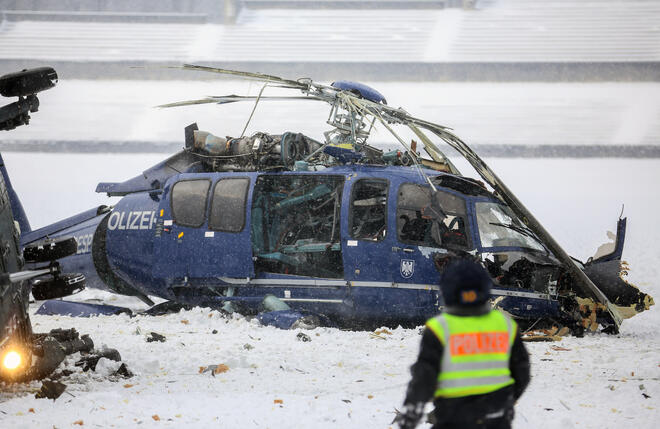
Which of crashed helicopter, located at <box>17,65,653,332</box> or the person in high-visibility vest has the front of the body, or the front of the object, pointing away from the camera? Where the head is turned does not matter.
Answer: the person in high-visibility vest

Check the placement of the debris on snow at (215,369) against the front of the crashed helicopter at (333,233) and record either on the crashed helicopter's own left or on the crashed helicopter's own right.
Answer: on the crashed helicopter's own right

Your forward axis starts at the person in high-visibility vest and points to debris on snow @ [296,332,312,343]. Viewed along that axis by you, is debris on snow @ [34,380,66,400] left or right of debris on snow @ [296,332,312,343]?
left

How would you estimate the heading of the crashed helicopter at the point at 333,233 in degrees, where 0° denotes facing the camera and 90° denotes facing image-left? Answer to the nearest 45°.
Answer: approximately 270°

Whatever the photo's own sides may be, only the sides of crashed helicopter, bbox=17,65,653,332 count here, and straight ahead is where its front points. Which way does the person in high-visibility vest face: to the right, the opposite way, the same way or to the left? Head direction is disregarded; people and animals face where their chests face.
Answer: to the left

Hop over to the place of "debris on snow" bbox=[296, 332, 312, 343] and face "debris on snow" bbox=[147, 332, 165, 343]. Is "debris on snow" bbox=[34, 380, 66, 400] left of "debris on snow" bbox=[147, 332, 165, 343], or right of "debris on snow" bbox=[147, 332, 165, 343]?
left

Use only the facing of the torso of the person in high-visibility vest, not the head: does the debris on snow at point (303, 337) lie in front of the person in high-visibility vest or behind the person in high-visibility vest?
in front

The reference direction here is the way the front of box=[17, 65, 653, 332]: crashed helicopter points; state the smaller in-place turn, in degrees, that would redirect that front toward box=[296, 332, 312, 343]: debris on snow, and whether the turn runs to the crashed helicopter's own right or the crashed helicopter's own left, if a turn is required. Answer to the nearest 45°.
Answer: approximately 90° to the crashed helicopter's own right

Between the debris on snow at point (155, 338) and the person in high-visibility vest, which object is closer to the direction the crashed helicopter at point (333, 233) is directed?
the person in high-visibility vest

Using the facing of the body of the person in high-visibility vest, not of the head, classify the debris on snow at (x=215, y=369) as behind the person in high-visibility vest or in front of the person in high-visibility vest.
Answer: in front

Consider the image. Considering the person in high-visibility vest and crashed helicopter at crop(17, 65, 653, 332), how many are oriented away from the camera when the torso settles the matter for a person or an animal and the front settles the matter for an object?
1

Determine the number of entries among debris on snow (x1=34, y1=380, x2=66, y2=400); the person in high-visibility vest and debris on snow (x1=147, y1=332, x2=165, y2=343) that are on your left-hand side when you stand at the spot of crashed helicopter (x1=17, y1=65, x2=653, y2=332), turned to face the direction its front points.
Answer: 0

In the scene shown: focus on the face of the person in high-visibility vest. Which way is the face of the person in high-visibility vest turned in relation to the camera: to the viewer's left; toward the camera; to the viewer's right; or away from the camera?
away from the camera

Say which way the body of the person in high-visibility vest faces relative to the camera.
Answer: away from the camera

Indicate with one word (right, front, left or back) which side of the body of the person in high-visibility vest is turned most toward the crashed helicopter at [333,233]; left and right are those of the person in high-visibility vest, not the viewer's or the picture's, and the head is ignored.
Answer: front
